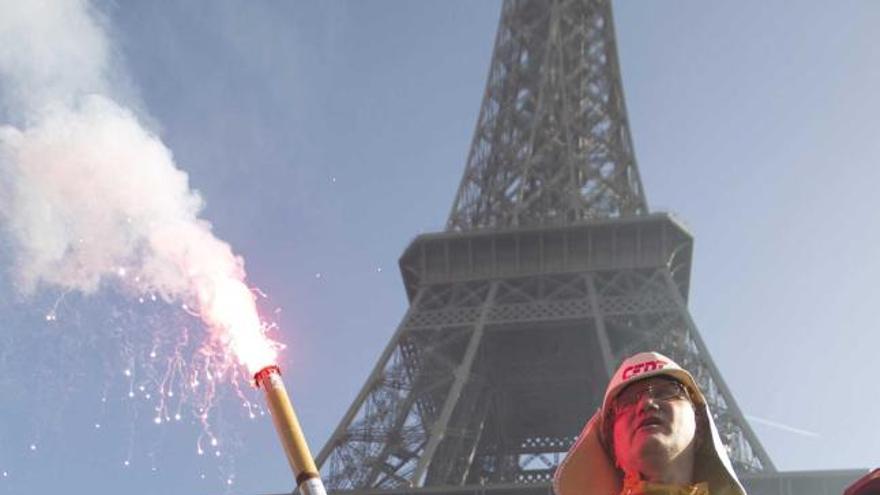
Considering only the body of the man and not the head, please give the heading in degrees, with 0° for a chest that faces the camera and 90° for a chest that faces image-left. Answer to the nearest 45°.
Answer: approximately 0°

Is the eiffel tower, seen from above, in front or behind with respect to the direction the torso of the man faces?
behind
